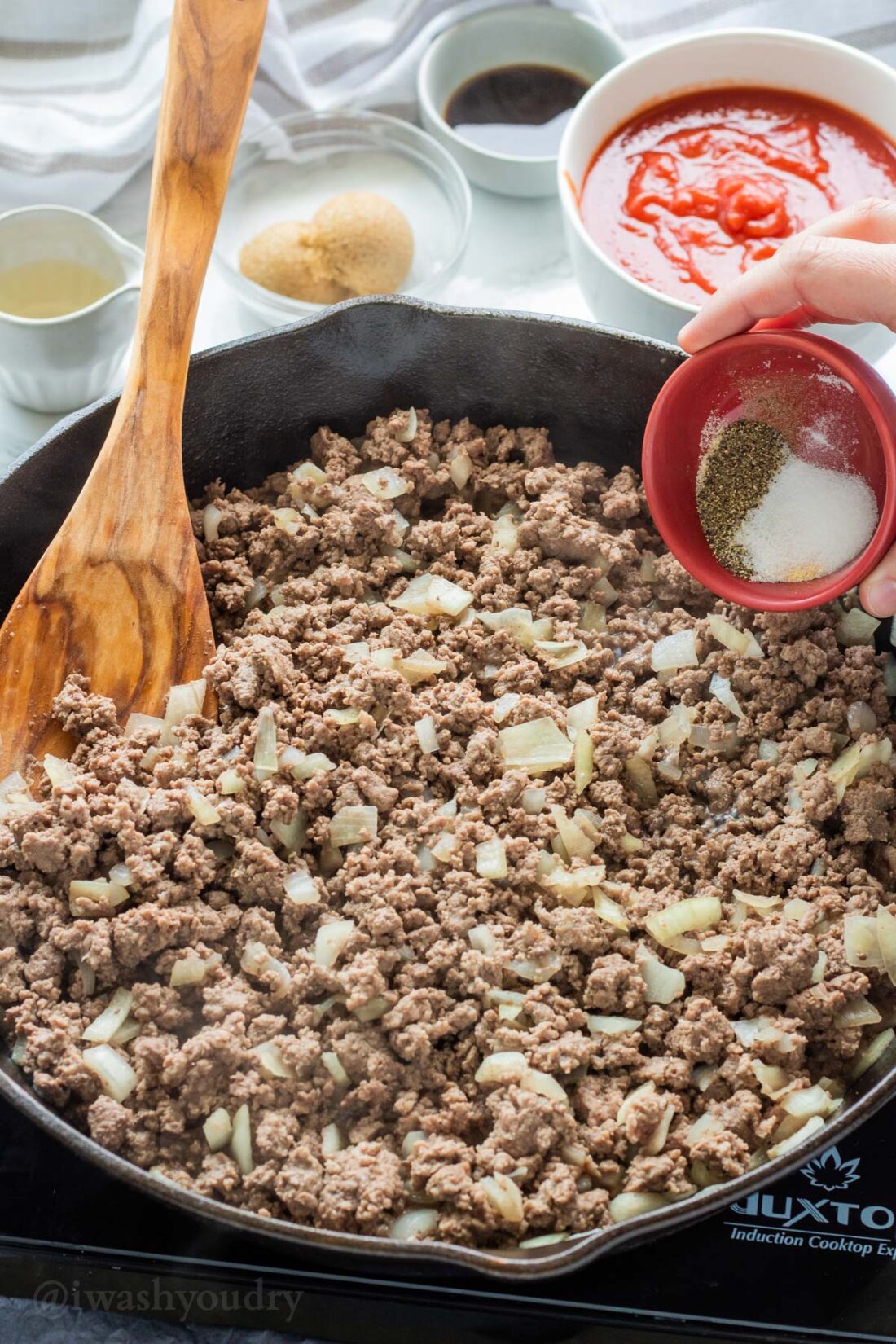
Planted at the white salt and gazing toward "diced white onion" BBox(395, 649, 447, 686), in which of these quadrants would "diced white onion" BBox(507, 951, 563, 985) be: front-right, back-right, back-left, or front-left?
front-left

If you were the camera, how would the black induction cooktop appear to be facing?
facing the viewer

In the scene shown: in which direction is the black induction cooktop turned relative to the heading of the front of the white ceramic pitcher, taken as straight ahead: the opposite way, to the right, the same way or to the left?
to the right

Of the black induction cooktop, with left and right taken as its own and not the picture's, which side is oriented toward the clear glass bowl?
back

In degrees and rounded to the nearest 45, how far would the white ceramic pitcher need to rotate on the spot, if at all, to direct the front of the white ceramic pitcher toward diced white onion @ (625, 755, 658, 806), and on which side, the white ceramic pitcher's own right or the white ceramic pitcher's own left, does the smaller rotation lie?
approximately 45° to the white ceramic pitcher's own right

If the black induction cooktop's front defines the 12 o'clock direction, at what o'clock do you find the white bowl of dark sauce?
The white bowl of dark sauce is roughly at 6 o'clock from the black induction cooktop.

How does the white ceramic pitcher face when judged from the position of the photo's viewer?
facing to the right of the viewer
